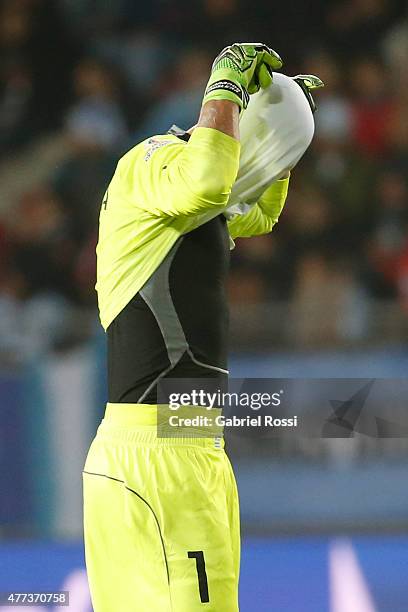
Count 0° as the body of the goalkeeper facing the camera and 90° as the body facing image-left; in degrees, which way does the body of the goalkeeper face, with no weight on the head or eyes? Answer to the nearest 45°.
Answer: approximately 270°
